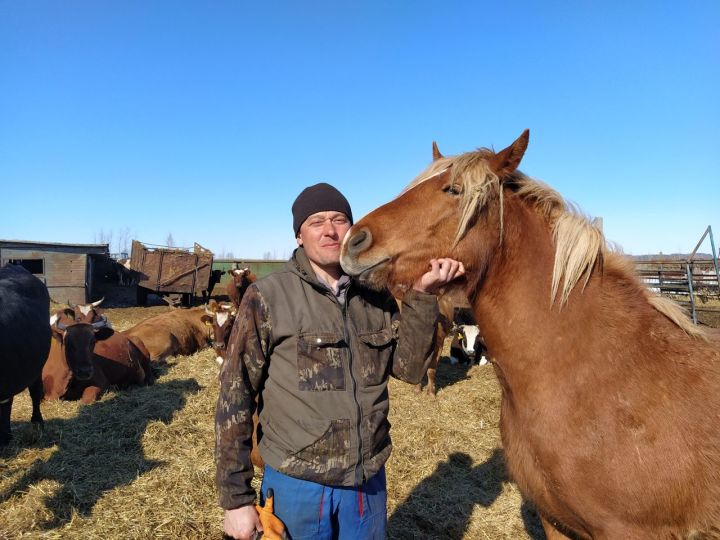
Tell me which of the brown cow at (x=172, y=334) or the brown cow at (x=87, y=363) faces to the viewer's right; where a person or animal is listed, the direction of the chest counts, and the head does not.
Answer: the brown cow at (x=172, y=334)

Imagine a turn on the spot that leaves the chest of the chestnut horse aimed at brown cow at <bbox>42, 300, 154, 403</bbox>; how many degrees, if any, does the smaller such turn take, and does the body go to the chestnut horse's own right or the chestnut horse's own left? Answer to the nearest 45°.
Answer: approximately 90° to the chestnut horse's own right

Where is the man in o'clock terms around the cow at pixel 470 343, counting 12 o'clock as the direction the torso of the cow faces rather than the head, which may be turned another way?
The man is roughly at 12 o'clock from the cow.

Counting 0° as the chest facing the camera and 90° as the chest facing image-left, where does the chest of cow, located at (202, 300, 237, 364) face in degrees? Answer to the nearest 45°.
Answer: approximately 0°

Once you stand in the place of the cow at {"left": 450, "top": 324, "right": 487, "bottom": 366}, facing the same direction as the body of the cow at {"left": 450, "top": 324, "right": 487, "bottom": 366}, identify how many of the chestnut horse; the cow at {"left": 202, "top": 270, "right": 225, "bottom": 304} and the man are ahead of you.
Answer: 2

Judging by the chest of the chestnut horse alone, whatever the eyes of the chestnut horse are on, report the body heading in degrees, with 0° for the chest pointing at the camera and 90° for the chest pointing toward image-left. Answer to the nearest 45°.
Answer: approximately 45°

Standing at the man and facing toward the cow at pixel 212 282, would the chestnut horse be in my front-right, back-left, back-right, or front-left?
back-right

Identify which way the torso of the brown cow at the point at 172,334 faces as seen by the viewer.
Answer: to the viewer's right

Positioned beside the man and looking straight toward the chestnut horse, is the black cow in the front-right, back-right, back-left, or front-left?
back-left

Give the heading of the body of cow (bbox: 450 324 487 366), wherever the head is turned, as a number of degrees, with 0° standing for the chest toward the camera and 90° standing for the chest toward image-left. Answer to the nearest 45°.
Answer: approximately 0°

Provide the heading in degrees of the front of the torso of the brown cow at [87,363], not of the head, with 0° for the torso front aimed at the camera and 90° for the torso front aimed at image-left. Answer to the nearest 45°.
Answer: approximately 45°
